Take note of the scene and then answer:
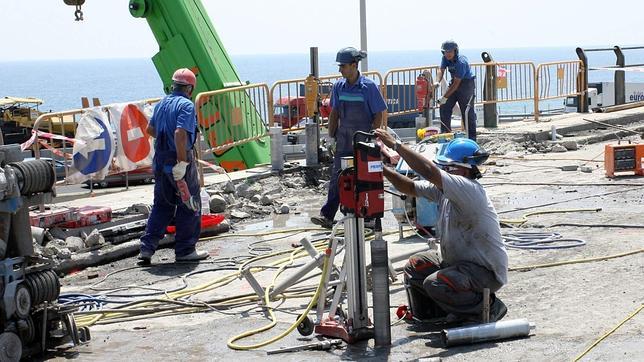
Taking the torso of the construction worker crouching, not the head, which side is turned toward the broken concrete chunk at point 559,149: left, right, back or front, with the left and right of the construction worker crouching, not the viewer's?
right

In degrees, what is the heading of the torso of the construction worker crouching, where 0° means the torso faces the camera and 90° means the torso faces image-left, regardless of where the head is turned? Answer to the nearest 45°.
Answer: approximately 90°

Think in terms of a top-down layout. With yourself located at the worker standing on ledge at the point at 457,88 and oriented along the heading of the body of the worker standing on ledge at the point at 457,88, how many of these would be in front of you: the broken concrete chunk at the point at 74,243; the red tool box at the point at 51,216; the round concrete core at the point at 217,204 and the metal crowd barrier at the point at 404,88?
3

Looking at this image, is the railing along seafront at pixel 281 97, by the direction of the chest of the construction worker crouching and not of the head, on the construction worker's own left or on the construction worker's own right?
on the construction worker's own right

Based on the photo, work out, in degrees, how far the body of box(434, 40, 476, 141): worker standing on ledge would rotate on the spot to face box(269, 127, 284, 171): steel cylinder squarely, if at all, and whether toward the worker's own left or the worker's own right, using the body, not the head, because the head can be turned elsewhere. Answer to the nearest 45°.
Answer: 0° — they already face it

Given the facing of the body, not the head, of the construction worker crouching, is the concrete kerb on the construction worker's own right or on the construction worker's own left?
on the construction worker's own right

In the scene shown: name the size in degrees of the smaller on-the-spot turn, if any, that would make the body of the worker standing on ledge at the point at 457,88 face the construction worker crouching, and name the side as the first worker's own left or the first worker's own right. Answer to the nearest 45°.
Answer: approximately 45° to the first worker's own left
